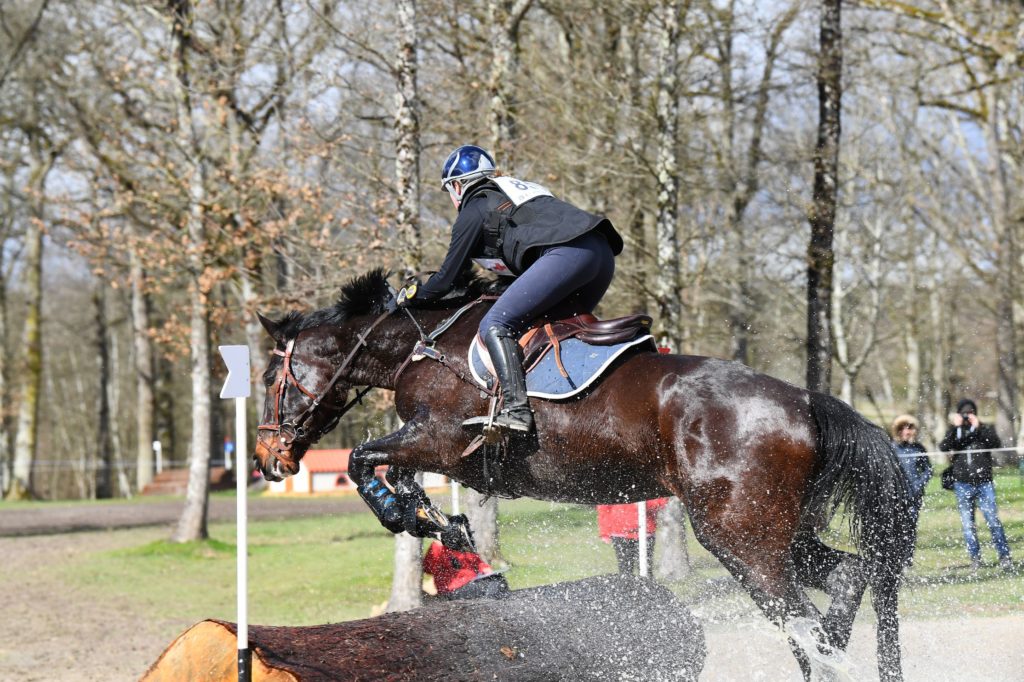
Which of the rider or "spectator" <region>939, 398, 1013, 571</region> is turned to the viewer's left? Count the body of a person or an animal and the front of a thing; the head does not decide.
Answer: the rider

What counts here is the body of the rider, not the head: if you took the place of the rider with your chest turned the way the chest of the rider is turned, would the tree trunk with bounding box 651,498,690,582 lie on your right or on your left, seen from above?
on your right

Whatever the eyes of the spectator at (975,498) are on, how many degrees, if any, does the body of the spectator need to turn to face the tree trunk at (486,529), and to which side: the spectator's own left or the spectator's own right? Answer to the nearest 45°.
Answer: approximately 90° to the spectator's own right

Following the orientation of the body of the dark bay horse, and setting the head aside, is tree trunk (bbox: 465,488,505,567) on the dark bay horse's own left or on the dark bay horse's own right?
on the dark bay horse's own right

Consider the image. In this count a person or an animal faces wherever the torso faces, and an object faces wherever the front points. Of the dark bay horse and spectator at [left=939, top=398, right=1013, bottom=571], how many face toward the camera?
1

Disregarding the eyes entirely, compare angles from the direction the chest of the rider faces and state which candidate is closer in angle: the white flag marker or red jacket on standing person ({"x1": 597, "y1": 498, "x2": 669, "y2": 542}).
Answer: the white flag marker

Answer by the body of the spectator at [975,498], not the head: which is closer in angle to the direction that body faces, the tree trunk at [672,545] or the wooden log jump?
the wooden log jump

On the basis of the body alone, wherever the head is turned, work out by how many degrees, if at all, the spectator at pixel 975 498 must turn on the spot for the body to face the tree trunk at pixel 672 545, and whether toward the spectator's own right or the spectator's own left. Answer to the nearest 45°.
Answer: approximately 45° to the spectator's own right

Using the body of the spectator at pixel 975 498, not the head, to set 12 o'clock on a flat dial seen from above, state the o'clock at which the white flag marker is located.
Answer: The white flag marker is roughly at 1 o'clock from the spectator.

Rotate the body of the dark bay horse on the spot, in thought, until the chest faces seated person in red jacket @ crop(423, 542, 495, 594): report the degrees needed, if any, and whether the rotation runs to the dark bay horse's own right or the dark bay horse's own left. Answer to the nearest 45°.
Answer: approximately 45° to the dark bay horse's own right

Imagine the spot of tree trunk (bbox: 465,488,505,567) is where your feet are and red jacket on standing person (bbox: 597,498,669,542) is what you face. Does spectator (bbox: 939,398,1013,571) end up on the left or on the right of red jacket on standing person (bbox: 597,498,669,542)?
left

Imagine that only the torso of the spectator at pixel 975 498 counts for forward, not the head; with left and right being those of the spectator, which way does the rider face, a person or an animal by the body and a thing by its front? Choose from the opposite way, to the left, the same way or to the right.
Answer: to the right

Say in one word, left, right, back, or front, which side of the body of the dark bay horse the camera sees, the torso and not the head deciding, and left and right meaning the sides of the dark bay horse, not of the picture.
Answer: left

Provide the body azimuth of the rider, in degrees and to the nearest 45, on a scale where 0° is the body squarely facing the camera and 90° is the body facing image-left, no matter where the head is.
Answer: approximately 90°
